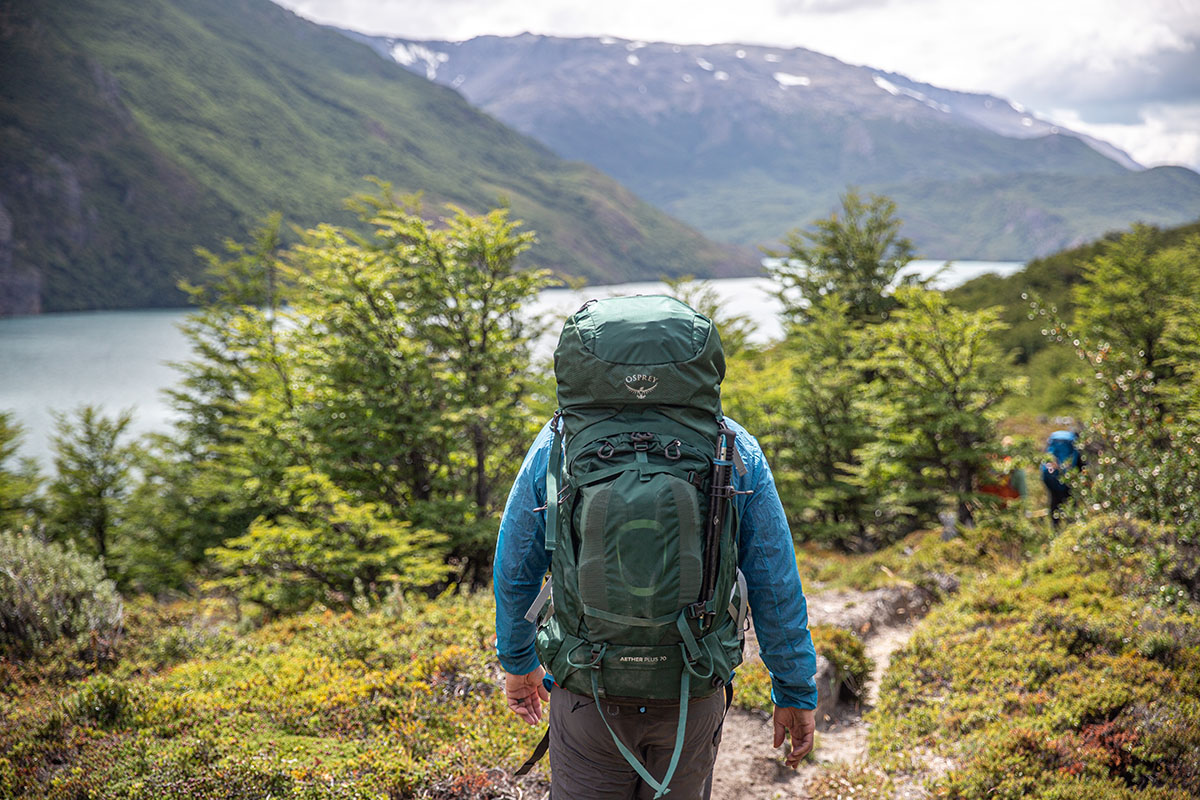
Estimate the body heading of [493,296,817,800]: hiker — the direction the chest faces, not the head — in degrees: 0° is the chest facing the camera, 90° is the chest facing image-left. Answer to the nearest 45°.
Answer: approximately 180°
